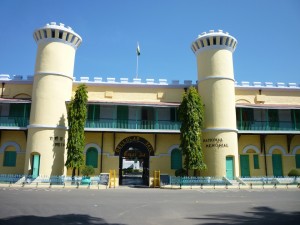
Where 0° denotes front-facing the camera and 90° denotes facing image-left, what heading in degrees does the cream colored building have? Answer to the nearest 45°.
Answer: approximately 0°

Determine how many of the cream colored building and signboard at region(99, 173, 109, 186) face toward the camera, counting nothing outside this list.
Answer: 2

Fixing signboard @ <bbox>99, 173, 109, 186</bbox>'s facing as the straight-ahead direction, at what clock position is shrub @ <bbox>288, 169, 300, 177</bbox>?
The shrub is roughly at 9 o'clock from the signboard.

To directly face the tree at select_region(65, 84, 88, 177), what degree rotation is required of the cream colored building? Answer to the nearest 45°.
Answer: approximately 45° to its right

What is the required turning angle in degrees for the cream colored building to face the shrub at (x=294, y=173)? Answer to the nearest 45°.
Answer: approximately 90° to its left

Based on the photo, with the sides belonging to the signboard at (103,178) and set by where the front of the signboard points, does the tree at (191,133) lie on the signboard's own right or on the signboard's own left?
on the signboard's own left

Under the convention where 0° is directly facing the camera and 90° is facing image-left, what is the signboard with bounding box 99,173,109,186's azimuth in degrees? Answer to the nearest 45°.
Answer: approximately 0°
